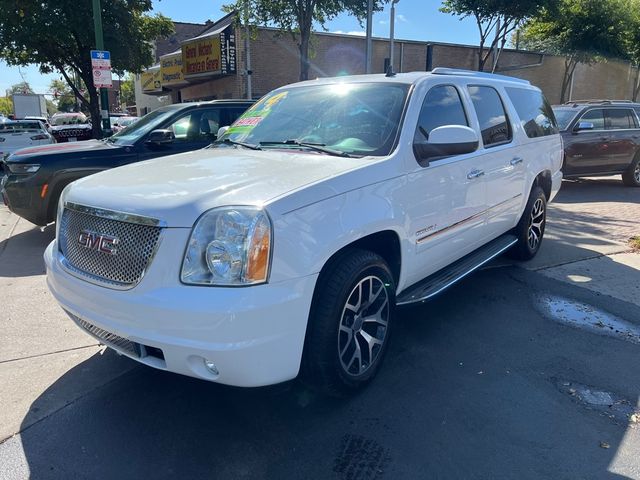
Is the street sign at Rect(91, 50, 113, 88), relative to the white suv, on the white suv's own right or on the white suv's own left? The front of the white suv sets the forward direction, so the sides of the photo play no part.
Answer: on the white suv's own right

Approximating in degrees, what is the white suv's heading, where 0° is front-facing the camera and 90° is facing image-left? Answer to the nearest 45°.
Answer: approximately 45°

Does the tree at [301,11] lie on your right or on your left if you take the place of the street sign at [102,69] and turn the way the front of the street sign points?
on your left

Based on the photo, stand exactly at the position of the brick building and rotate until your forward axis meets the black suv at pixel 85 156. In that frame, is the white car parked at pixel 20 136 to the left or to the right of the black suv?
right

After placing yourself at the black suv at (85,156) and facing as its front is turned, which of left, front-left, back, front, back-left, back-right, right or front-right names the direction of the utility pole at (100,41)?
back-right

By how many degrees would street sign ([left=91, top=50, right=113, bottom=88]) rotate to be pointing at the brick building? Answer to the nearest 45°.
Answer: approximately 135° to its left

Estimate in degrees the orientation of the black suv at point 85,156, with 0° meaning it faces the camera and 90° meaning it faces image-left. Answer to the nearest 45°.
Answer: approximately 45°

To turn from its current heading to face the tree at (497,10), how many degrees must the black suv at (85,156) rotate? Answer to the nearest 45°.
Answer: approximately 180°

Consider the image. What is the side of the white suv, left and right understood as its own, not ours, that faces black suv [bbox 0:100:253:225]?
right

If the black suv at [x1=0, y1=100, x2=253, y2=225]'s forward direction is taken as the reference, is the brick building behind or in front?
behind

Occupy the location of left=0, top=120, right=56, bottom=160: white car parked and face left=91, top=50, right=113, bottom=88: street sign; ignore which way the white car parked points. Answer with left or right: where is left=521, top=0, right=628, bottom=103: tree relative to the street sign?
left

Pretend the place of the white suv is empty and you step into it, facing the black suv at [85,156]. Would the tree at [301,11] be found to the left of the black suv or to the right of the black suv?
right

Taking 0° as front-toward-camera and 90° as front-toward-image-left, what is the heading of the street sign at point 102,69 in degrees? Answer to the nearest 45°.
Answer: approximately 0°

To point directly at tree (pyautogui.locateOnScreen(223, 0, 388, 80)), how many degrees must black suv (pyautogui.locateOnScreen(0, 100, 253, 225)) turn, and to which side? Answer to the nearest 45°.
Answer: approximately 180°
